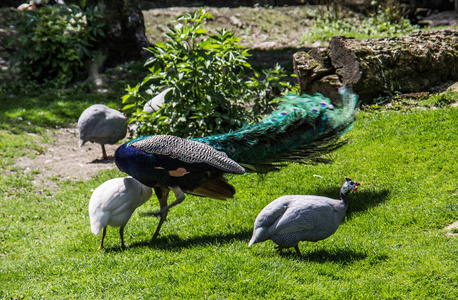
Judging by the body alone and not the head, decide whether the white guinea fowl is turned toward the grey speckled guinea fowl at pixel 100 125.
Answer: no

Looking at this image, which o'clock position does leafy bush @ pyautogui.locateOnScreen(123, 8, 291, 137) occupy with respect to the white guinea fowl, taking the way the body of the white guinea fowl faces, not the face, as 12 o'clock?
The leafy bush is roughly at 10 o'clock from the white guinea fowl.

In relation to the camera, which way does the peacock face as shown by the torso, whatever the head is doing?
to the viewer's left

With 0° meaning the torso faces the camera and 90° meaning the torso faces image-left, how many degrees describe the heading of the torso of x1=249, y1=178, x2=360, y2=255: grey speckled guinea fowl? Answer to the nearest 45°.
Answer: approximately 270°

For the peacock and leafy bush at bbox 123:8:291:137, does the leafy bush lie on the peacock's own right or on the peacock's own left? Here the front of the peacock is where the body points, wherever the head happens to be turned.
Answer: on the peacock's own right

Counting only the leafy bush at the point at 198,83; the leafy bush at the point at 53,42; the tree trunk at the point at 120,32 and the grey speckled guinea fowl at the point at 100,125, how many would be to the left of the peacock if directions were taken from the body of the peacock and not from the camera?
0

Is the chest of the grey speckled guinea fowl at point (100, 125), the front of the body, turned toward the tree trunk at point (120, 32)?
no

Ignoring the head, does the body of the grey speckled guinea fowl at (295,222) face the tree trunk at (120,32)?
no

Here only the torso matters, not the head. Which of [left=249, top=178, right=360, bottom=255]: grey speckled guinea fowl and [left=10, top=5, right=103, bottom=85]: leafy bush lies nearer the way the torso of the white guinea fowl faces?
the grey speckled guinea fowl

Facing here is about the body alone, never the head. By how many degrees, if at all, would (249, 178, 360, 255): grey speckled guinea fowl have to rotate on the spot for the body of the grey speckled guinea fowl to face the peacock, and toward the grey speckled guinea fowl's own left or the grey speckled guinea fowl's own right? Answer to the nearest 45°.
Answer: approximately 135° to the grey speckled guinea fowl's own left

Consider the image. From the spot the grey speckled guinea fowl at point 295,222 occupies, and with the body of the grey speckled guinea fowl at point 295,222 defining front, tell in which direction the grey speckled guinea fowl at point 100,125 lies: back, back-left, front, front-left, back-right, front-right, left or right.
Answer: back-left

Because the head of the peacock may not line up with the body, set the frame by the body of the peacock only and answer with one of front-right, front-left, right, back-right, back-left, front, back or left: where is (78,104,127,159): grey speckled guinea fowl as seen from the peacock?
front-right

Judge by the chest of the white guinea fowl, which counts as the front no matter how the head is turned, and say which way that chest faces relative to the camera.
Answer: to the viewer's right
